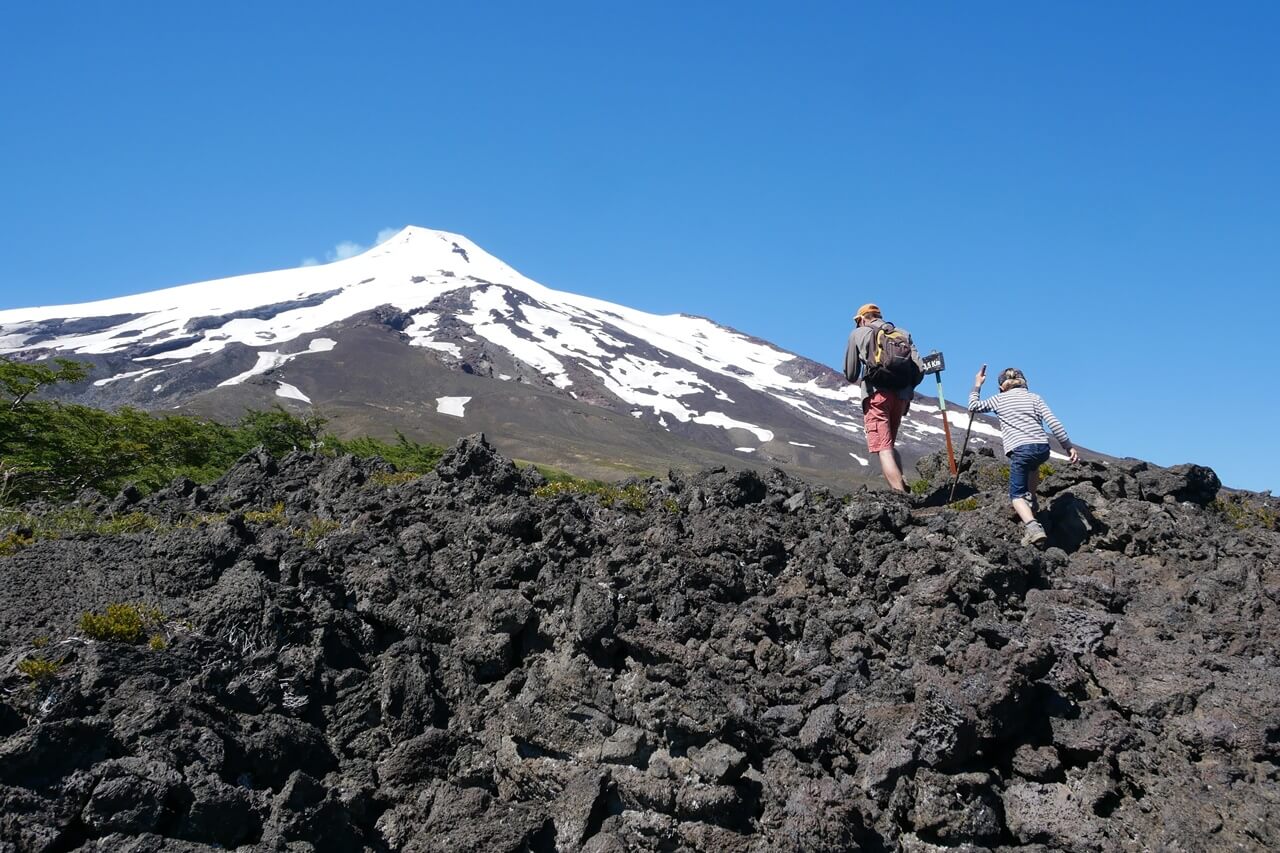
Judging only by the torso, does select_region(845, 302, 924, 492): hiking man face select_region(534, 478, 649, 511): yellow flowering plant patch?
no

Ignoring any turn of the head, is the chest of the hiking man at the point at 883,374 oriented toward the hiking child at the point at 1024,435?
no

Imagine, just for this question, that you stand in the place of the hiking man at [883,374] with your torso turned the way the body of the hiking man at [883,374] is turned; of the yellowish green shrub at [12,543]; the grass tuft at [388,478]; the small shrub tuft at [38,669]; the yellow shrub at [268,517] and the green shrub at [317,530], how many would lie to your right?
0

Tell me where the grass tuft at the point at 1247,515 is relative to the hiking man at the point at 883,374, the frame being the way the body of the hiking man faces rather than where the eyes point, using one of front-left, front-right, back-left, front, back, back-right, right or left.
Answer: back-right

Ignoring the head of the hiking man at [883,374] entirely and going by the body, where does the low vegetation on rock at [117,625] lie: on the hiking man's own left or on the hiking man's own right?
on the hiking man's own left

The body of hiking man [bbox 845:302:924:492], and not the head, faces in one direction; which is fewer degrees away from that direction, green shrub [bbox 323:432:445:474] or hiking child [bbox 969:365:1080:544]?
the green shrub

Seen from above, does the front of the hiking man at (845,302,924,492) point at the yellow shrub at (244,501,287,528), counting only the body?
no

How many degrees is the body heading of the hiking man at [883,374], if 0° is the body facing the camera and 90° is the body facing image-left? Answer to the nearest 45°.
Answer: approximately 135°

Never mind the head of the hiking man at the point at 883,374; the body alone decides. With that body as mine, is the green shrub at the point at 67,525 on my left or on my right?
on my left

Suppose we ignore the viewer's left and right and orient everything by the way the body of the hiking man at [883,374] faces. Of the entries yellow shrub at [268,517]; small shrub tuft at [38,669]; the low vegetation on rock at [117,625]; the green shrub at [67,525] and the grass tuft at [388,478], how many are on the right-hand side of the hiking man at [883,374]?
0

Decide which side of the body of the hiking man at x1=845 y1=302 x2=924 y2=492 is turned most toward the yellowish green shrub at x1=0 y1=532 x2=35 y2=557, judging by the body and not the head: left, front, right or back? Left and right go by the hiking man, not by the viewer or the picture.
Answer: left

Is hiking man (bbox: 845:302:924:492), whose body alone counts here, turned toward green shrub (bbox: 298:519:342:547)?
no

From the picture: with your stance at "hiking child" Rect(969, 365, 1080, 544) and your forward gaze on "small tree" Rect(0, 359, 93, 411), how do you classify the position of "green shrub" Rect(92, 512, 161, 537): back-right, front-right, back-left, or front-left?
front-left
